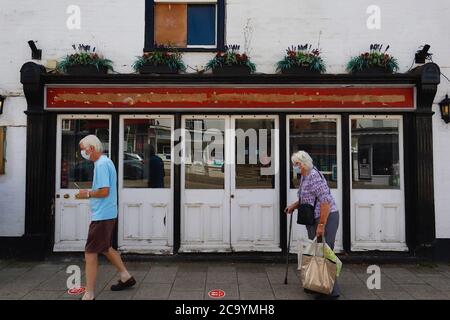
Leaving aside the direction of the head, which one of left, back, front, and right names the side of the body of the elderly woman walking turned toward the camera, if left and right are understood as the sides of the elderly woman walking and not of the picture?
left

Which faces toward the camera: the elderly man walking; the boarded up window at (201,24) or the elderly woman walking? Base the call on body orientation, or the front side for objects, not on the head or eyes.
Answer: the boarded up window

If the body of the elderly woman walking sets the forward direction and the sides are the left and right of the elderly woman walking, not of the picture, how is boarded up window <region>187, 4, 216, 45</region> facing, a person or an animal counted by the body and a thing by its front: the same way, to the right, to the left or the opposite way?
to the left

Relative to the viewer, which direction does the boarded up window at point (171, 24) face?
toward the camera

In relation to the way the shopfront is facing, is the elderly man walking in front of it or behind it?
in front

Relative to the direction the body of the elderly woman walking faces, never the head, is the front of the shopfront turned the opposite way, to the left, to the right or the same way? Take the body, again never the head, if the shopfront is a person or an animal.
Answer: to the left

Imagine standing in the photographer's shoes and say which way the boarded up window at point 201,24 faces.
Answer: facing the viewer

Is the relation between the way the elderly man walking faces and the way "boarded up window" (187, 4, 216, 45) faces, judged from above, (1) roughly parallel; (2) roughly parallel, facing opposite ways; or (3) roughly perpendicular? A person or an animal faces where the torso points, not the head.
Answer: roughly perpendicular

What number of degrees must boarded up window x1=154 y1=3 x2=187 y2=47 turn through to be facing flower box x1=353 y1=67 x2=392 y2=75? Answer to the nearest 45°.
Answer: approximately 90° to its left

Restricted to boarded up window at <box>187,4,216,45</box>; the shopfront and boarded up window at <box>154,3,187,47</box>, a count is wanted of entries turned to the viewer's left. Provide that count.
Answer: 0
